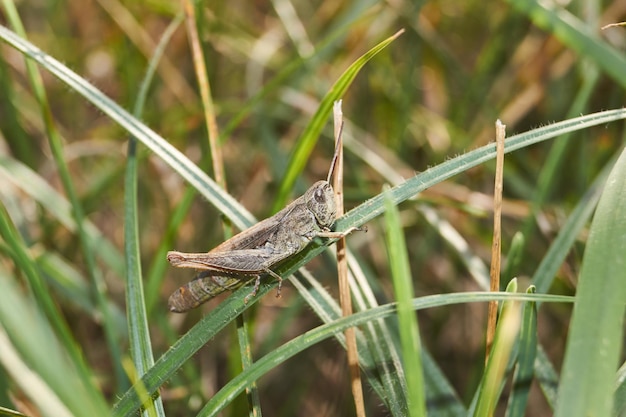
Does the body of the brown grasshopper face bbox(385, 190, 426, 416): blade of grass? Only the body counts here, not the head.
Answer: yes

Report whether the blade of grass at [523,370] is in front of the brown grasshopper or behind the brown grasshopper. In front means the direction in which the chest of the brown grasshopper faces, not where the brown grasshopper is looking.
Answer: in front

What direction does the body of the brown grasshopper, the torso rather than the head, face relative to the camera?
to the viewer's right

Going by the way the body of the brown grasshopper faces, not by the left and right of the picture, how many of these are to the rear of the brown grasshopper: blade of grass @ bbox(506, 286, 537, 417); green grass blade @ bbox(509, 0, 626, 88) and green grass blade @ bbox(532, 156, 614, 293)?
0

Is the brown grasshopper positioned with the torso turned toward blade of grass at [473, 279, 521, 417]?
yes

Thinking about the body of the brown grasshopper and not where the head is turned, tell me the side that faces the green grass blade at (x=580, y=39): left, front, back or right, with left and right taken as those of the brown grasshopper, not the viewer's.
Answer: front

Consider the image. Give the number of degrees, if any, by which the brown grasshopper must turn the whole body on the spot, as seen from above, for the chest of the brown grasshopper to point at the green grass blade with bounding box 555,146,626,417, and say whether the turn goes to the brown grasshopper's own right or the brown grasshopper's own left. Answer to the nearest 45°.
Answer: approximately 45° to the brown grasshopper's own right

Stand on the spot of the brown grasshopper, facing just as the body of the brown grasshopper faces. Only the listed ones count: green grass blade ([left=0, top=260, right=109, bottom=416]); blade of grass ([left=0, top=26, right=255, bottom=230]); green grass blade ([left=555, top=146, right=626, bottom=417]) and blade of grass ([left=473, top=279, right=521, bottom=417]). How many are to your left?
0
